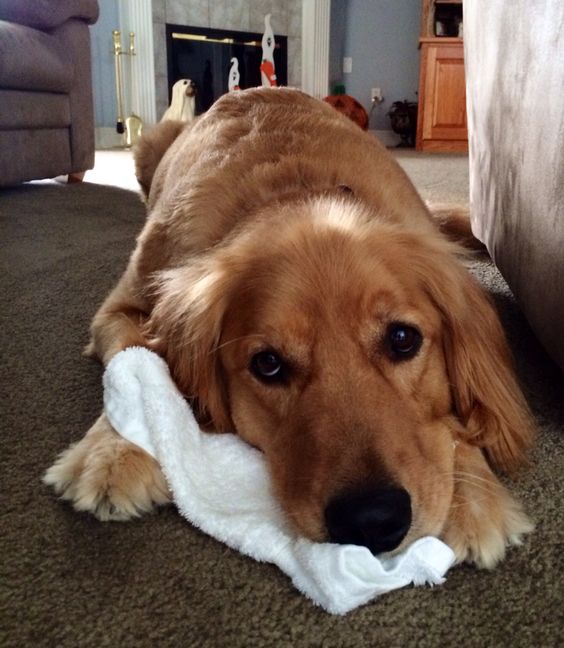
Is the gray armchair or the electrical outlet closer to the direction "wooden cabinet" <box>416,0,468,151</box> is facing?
the gray armchair

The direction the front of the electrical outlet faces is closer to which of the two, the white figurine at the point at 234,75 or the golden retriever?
the golden retriever

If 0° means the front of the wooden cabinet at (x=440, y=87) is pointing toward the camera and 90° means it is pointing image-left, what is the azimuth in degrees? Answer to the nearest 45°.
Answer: approximately 0°

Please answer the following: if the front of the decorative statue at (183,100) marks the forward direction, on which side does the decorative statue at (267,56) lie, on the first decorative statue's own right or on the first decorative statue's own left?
on the first decorative statue's own left

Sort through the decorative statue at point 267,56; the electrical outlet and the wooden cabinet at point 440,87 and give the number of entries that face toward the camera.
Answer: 3

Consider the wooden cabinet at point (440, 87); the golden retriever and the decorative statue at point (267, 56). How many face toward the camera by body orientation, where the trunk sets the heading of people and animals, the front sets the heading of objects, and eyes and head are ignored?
3

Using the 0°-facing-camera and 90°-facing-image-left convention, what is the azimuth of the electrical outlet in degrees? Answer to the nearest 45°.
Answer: approximately 0°
